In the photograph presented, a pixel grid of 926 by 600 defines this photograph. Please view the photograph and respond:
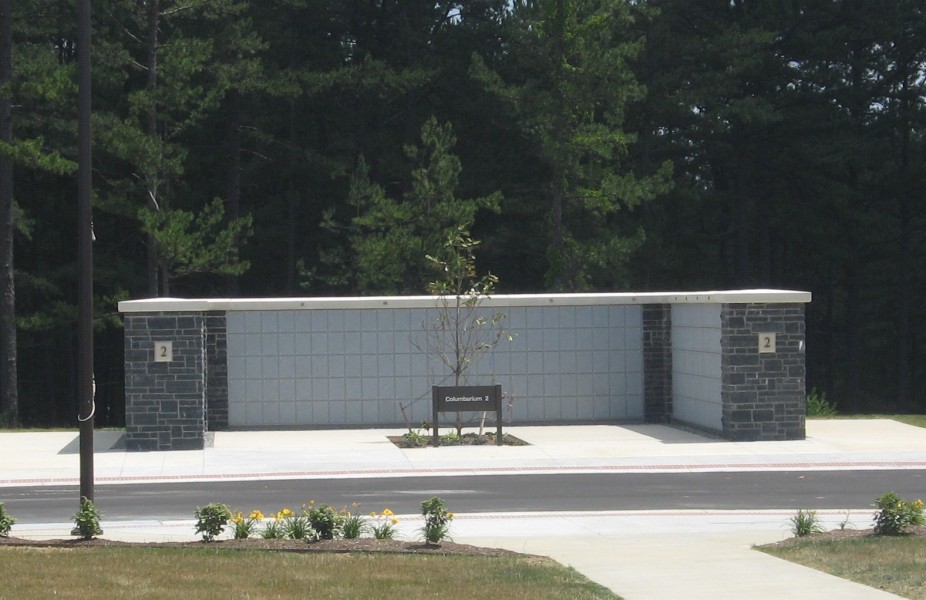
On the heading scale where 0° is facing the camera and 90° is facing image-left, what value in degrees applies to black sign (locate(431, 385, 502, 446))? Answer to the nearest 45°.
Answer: approximately 0°

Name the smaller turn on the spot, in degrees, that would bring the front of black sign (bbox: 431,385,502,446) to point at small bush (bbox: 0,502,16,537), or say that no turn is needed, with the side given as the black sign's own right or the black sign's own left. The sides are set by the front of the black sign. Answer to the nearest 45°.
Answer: approximately 45° to the black sign's own right

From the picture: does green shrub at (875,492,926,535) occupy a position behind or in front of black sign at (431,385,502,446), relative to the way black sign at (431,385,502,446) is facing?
in front

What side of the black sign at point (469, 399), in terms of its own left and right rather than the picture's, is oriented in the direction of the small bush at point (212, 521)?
front

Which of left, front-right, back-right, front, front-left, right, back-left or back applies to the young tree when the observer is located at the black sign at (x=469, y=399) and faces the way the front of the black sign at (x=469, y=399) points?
back

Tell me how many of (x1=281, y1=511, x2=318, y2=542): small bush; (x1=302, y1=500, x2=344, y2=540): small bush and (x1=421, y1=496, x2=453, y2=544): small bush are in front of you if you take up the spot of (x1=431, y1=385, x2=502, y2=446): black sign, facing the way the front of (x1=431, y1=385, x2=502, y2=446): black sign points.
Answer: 3

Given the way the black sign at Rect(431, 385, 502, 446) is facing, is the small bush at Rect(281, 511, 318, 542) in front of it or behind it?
in front

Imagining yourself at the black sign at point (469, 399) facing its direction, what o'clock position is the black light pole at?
The black light pole is roughly at 1 o'clock from the black sign.

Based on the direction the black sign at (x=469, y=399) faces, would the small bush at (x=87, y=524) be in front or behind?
in front

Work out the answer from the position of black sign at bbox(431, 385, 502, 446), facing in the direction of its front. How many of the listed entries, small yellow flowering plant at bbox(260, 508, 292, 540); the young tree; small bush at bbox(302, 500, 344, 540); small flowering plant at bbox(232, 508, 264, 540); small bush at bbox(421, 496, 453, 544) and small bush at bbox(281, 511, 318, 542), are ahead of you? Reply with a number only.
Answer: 5

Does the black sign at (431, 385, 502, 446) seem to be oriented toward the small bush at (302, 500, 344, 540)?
yes

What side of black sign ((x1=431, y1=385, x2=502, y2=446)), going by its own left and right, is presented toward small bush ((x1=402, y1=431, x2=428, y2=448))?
right

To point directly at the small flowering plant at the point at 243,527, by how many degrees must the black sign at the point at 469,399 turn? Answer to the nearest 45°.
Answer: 0° — it already faces it

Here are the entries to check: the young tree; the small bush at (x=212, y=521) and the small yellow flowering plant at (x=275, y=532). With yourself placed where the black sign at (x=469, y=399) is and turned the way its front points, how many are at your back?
1

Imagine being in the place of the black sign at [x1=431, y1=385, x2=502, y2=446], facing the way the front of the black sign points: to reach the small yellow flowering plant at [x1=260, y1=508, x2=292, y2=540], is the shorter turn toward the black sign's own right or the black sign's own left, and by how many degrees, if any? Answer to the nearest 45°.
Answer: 0° — it already faces it
